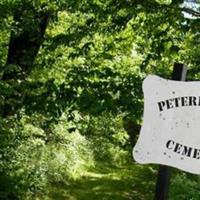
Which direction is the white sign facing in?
toward the camera
